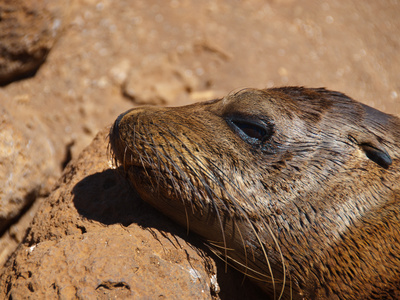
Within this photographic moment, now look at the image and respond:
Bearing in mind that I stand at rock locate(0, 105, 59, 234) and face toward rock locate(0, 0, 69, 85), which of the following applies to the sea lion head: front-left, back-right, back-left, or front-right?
back-right

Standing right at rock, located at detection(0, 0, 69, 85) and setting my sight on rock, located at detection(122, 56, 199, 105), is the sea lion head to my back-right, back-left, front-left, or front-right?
front-right

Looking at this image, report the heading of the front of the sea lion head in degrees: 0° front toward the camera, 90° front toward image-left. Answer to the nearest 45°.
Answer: approximately 90°

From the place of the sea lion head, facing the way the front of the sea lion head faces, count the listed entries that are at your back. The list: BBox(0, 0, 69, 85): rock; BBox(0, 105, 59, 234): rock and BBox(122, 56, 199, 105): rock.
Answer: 0

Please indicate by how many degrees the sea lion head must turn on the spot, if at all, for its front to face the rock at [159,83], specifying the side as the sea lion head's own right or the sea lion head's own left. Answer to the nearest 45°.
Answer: approximately 45° to the sea lion head's own right

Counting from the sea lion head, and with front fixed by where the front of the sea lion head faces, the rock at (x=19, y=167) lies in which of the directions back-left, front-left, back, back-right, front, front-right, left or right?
front
